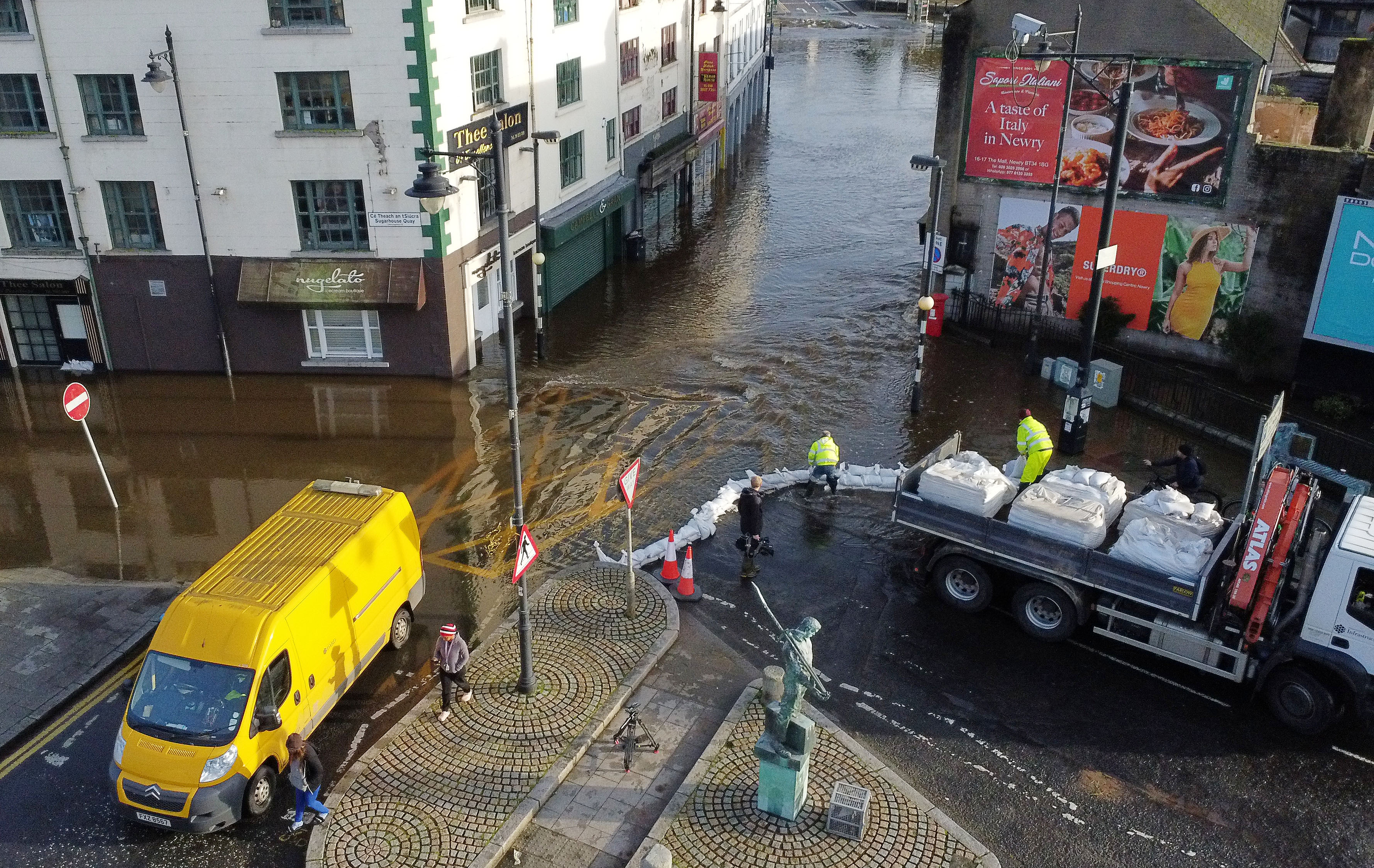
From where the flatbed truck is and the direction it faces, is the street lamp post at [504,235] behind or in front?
behind

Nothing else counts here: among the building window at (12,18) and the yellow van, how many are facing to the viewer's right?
0

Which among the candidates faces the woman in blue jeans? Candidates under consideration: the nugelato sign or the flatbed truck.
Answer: the nugelato sign

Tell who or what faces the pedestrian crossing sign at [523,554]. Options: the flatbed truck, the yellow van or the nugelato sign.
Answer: the nugelato sign

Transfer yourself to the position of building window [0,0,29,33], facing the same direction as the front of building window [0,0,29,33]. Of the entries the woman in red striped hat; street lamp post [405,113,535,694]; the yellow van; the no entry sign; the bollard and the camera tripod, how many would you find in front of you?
6

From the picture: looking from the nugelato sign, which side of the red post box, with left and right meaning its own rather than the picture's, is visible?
front

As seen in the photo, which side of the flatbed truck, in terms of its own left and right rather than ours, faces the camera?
right

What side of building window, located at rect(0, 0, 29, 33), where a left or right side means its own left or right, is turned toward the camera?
front

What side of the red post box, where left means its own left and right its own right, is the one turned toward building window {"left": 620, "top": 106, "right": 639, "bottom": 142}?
right

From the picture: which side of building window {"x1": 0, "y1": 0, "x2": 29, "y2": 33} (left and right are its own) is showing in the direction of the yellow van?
front

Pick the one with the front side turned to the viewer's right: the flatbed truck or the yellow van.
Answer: the flatbed truck

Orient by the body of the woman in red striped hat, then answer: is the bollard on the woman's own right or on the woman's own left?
on the woman's own left

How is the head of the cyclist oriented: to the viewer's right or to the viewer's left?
to the viewer's left

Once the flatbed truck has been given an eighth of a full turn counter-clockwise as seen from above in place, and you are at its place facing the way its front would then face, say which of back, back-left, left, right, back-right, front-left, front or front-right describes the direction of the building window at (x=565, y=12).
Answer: left

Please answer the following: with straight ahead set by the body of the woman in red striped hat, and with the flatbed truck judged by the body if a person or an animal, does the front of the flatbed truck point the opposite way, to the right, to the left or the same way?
to the left

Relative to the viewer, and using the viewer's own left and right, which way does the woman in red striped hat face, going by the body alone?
facing the viewer and to the left of the viewer

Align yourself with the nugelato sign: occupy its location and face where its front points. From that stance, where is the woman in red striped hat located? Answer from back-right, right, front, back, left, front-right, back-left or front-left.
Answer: front

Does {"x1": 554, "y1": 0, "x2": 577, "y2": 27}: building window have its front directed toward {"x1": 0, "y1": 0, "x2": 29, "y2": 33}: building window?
no

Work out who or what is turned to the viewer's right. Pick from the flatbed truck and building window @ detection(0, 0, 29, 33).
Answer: the flatbed truck

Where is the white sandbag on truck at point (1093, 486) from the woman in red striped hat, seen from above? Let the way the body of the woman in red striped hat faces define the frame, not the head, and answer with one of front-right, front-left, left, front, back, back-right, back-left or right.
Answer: back-left

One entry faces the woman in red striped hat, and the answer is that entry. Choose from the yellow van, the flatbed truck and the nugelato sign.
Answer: the nugelato sign

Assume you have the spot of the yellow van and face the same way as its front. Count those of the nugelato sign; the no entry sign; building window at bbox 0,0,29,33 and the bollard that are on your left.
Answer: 1
